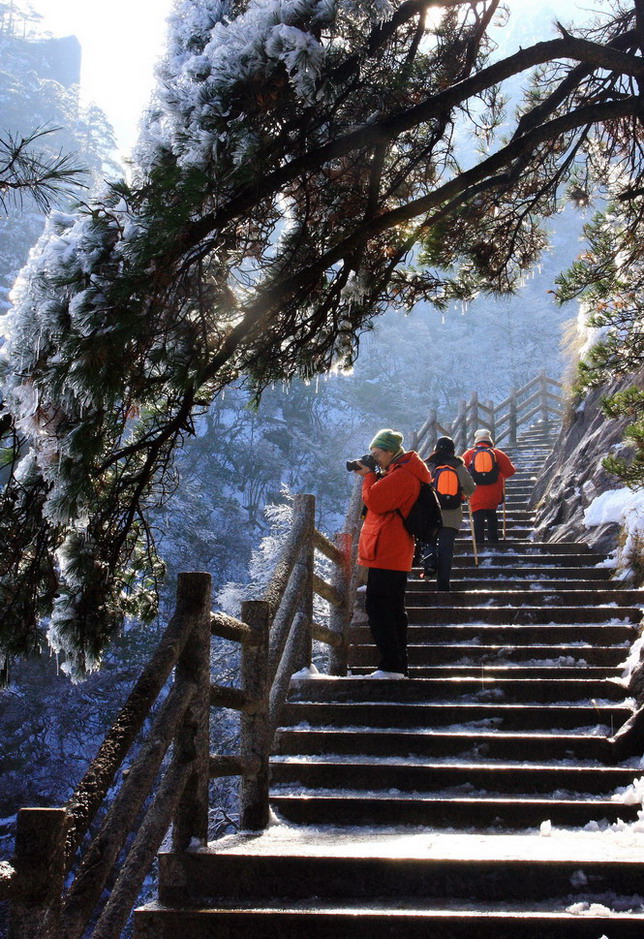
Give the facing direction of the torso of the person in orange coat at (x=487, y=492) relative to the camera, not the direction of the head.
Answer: away from the camera

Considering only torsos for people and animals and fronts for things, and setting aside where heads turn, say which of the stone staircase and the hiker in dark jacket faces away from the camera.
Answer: the hiker in dark jacket

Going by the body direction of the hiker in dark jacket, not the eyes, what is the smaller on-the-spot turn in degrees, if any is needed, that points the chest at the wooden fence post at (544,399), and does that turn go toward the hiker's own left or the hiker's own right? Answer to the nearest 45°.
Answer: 0° — they already face it

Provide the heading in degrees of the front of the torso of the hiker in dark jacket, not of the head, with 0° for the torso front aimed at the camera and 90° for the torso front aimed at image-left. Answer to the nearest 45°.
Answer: approximately 180°

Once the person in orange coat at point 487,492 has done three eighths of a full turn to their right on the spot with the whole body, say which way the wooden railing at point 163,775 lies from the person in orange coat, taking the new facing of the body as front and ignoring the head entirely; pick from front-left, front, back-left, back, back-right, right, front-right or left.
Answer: front-right

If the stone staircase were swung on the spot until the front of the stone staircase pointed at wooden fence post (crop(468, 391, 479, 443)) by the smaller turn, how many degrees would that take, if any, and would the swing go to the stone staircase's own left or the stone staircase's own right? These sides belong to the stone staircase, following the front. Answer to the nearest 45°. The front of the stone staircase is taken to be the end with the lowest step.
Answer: approximately 180°

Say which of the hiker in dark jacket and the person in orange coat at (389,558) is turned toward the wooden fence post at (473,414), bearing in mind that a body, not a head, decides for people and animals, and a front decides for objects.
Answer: the hiker in dark jacket

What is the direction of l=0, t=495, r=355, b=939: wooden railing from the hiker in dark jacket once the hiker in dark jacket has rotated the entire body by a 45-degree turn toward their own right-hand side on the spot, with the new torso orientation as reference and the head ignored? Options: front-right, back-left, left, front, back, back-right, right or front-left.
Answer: back-right

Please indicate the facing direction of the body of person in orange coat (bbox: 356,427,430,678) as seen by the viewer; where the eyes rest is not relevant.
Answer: to the viewer's left

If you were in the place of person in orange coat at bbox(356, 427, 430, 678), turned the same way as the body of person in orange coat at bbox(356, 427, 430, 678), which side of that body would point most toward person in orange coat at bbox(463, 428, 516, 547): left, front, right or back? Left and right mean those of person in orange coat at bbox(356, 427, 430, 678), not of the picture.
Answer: right
